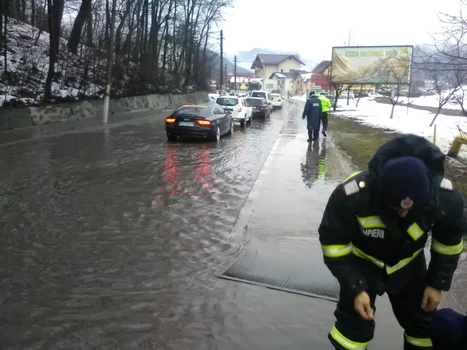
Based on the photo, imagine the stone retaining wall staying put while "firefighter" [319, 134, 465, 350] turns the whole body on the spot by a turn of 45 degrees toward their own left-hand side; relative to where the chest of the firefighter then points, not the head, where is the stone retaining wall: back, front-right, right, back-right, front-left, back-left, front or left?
back

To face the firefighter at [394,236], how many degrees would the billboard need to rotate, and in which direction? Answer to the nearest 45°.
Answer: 0° — it already faces them

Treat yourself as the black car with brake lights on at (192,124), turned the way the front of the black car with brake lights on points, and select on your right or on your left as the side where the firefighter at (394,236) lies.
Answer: on your right

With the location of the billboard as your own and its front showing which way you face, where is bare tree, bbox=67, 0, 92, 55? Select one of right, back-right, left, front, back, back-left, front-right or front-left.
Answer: front-right

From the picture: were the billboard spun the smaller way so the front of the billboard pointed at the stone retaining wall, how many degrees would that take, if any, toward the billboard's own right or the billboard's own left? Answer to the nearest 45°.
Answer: approximately 45° to the billboard's own right

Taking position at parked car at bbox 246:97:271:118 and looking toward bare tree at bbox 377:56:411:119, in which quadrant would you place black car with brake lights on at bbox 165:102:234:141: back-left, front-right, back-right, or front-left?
back-right

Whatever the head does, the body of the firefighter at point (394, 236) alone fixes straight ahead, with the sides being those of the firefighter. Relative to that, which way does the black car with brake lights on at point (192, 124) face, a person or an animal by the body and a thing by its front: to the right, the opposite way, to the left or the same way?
the opposite way

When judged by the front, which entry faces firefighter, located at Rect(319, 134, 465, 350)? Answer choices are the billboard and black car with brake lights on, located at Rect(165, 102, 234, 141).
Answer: the billboard

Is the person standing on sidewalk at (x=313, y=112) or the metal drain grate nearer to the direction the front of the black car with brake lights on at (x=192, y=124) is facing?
the person standing on sidewalk

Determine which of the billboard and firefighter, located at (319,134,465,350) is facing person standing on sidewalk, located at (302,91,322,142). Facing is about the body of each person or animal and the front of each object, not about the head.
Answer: the billboard

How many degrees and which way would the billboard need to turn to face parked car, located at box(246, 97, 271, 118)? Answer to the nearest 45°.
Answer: approximately 45° to its right

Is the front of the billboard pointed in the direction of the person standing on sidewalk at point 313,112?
yes
